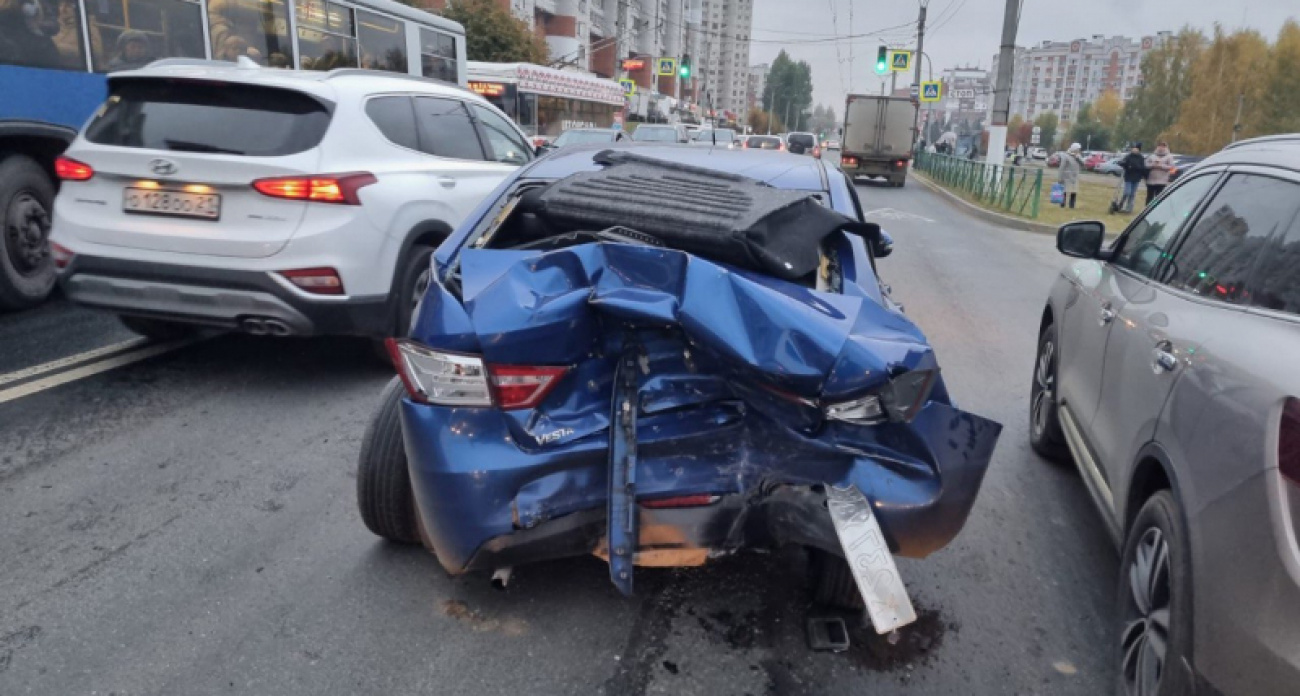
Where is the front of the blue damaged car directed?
away from the camera

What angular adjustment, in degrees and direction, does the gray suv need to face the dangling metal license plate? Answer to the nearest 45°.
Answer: approximately 90° to its left

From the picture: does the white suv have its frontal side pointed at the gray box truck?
yes

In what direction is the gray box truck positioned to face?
away from the camera

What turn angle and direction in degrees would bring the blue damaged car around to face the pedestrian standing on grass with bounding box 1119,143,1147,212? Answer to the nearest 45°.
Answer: approximately 45° to its right

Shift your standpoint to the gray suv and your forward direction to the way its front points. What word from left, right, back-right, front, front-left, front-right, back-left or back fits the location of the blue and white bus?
front-left

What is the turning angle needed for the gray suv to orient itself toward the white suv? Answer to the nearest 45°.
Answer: approximately 45° to its left

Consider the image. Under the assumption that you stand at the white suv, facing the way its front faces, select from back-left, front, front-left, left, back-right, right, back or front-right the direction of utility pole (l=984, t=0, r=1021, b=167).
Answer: front

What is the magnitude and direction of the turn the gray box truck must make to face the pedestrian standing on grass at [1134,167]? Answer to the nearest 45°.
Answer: approximately 135° to its right

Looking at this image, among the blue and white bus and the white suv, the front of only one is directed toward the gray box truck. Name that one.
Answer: the white suv

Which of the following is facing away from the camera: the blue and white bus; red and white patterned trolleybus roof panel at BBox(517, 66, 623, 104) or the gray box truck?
the gray box truck

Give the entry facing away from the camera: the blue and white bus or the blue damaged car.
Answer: the blue damaged car

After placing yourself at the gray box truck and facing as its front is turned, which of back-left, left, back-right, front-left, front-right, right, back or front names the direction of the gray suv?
back

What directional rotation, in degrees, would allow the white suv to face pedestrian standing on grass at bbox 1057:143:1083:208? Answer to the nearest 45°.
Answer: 0° — it already faces them

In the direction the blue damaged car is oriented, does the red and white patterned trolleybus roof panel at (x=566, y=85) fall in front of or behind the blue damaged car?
in front

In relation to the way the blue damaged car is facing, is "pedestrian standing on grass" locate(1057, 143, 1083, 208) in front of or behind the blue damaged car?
in front
